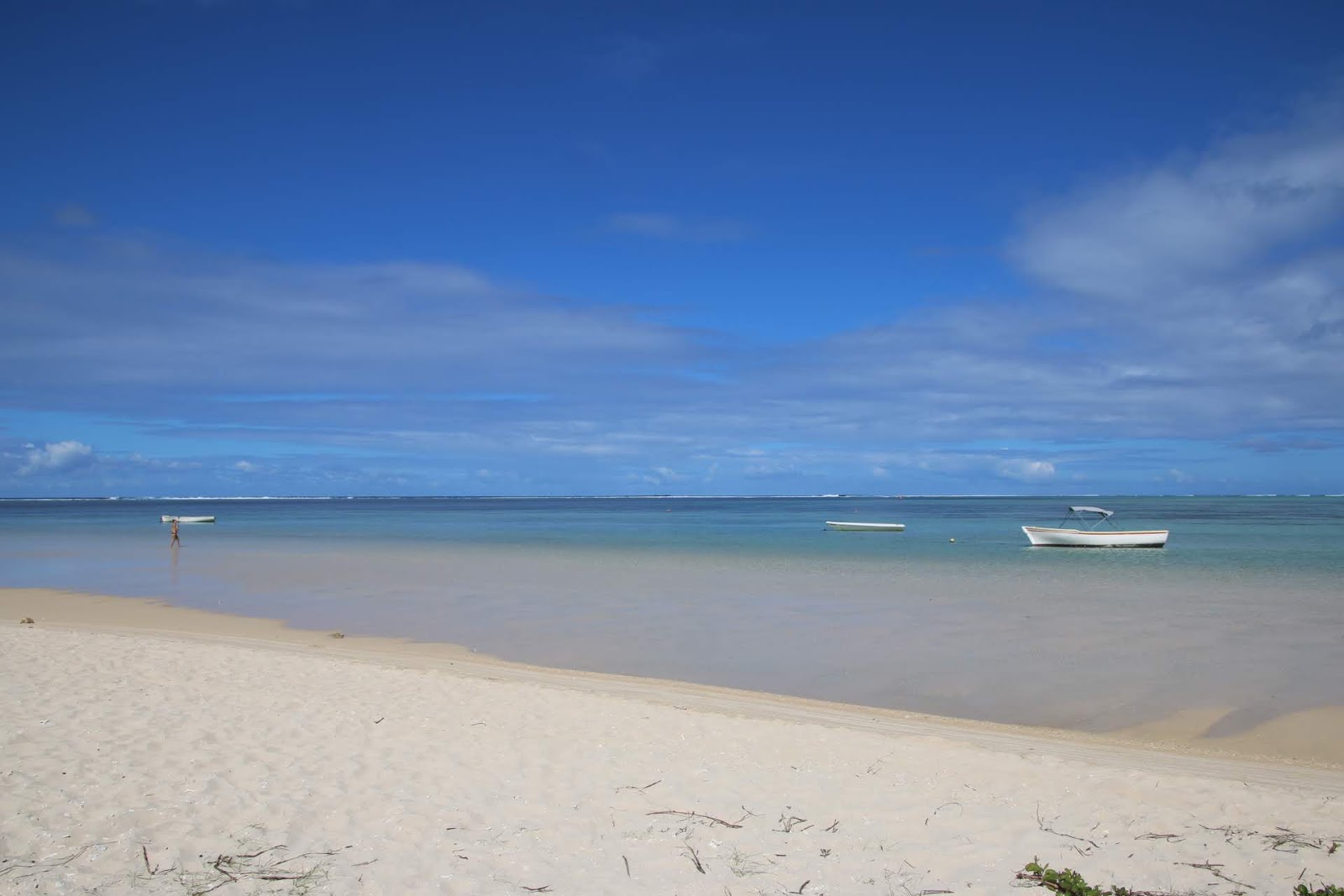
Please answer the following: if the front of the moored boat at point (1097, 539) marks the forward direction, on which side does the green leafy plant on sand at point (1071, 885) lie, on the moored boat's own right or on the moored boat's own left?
on the moored boat's own left

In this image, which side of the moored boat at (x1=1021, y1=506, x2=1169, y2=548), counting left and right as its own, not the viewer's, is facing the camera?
left

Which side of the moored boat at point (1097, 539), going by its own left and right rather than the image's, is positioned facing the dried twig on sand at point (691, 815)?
left
